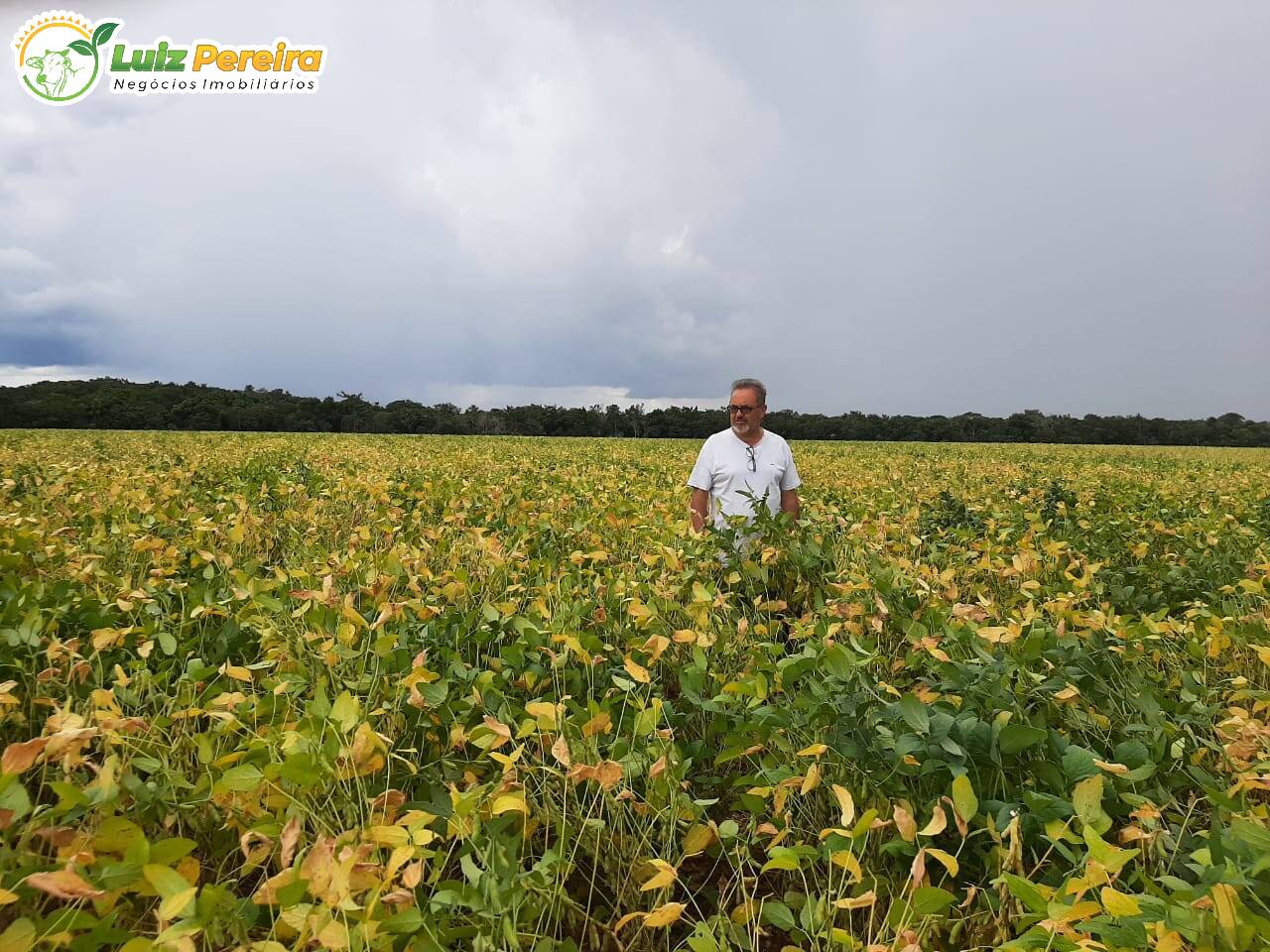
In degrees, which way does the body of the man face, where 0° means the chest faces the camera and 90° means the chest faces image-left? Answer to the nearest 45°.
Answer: approximately 0°
